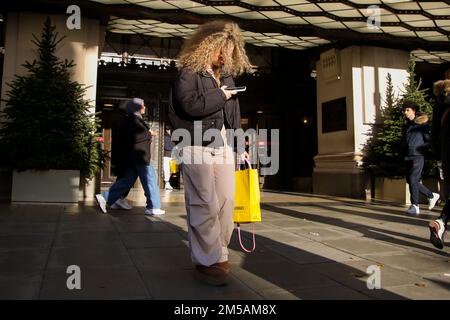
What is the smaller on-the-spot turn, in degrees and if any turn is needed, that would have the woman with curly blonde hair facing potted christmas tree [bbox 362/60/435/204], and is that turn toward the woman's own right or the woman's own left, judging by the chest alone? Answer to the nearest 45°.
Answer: approximately 90° to the woman's own left

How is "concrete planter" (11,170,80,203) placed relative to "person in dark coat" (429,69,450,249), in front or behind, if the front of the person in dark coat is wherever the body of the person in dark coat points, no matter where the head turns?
behind

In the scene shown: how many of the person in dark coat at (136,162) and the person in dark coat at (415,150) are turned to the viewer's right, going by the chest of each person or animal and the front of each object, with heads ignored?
1

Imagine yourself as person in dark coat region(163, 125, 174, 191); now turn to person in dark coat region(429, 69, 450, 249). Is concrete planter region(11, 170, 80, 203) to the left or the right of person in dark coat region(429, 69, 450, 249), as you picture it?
right

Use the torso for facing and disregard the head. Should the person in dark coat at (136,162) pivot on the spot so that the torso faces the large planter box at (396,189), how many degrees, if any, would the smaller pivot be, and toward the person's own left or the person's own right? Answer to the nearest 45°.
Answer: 0° — they already face it

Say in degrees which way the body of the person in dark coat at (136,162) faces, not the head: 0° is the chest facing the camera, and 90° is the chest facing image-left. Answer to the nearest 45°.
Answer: approximately 270°
